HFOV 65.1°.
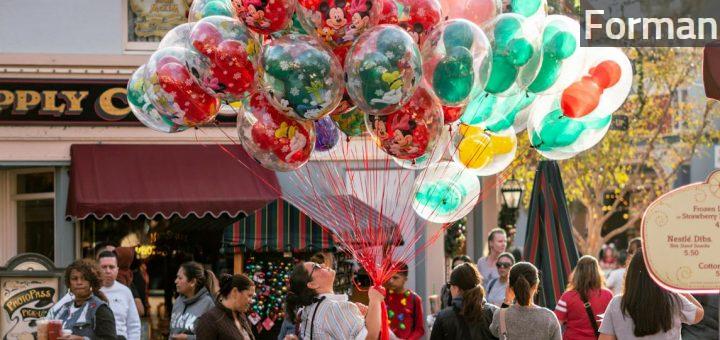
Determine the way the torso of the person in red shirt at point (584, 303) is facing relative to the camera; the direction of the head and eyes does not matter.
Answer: away from the camera

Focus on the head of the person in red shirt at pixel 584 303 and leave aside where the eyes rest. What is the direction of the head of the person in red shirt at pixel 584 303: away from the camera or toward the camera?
away from the camera

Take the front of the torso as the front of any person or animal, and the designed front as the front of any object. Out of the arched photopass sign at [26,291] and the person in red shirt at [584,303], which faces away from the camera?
the person in red shirt

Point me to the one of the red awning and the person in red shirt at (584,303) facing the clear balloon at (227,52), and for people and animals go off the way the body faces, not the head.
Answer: the red awning
